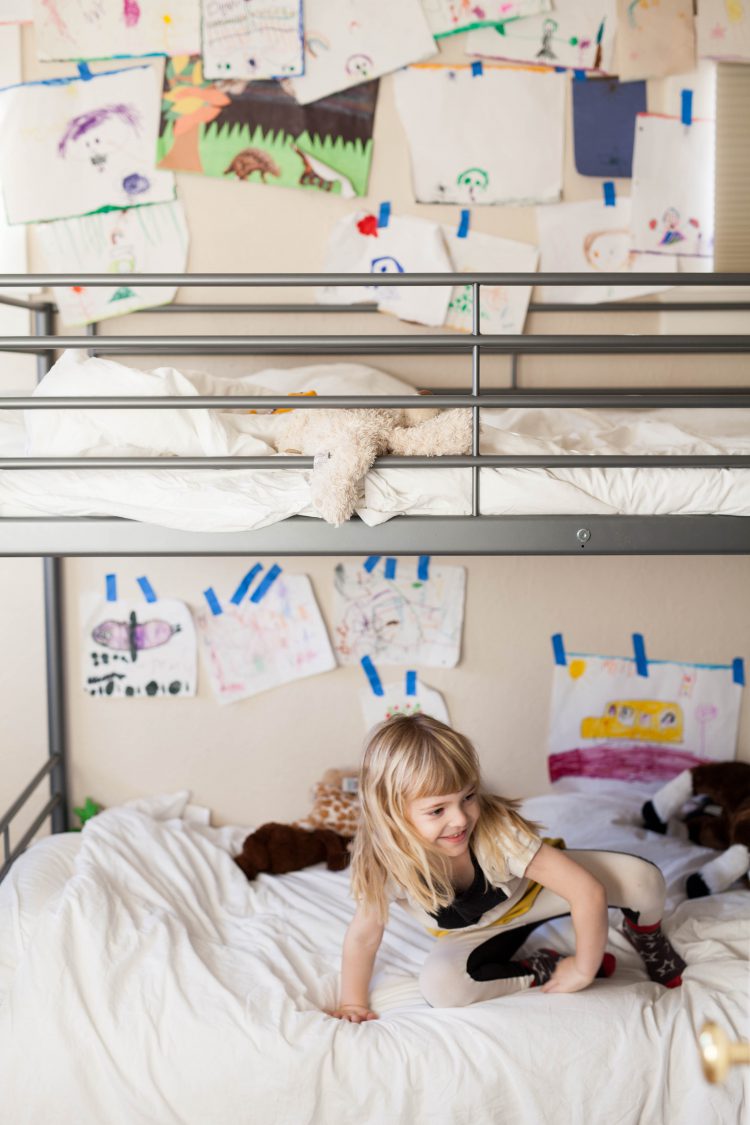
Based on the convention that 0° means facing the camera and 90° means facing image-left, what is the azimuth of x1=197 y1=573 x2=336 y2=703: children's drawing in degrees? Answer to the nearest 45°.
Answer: approximately 0°

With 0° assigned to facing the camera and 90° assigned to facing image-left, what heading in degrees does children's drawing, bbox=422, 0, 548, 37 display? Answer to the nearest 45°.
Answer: approximately 0°
